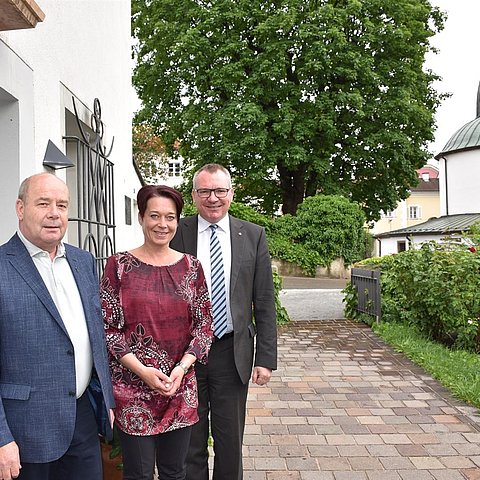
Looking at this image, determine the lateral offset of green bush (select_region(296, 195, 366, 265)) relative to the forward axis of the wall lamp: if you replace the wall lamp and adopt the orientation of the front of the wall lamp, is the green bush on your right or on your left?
on your left

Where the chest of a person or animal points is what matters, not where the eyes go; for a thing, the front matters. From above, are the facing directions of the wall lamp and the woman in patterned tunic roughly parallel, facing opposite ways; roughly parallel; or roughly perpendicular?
roughly perpendicular

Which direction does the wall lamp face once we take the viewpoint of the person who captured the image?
facing to the right of the viewer

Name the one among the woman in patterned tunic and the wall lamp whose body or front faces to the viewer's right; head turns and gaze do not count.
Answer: the wall lamp

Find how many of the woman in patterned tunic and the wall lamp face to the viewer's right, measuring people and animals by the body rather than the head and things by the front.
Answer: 1

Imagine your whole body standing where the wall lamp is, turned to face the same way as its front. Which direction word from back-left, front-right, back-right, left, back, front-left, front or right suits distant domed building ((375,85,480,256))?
front-left

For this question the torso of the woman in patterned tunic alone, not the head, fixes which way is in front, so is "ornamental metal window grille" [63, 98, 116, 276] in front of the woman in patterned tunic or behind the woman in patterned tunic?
behind

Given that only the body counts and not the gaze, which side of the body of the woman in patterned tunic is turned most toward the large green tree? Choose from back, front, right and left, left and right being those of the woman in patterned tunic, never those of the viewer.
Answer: back

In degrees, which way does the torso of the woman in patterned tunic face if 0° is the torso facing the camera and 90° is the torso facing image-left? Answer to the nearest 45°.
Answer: approximately 0°

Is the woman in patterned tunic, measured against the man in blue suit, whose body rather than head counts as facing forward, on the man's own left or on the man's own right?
on the man's own left

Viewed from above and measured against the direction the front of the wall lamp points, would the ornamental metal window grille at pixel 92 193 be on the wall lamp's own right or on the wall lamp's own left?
on the wall lamp's own left
